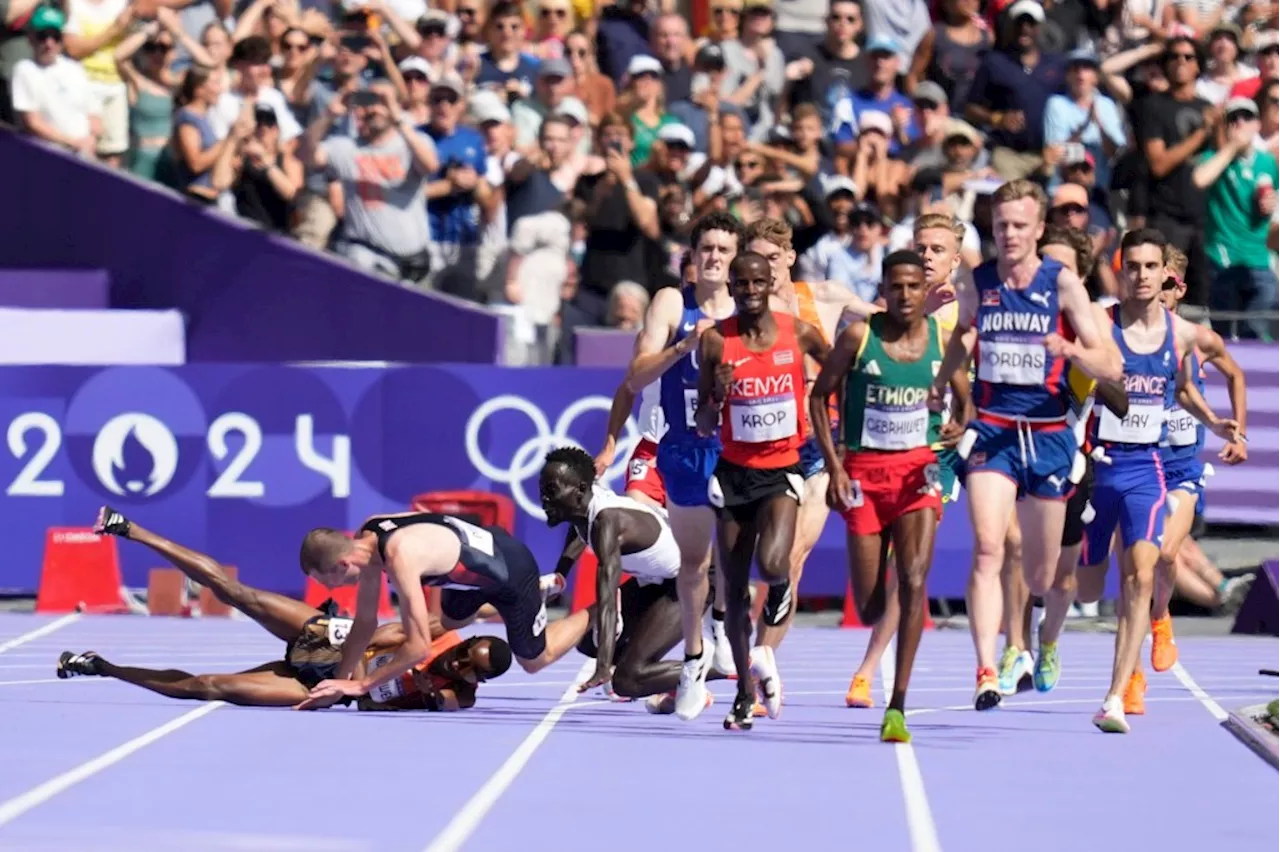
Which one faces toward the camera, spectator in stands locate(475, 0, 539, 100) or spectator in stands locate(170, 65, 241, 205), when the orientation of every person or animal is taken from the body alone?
spectator in stands locate(475, 0, 539, 100)

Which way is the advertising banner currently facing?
toward the camera

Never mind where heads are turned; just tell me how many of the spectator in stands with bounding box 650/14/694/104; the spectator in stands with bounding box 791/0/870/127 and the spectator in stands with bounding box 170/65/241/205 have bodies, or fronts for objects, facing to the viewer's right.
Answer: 1

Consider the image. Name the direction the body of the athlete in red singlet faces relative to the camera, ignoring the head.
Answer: toward the camera

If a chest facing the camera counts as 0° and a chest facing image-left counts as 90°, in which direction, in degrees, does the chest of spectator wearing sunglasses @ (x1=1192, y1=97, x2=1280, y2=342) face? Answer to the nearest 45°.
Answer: approximately 0°

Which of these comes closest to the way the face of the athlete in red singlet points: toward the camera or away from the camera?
toward the camera

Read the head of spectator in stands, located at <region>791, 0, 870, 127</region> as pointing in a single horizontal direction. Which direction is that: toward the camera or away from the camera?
toward the camera

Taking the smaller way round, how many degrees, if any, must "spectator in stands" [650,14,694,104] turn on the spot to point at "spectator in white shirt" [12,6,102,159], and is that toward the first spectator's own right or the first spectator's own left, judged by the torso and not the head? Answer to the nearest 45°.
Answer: approximately 90° to the first spectator's own right

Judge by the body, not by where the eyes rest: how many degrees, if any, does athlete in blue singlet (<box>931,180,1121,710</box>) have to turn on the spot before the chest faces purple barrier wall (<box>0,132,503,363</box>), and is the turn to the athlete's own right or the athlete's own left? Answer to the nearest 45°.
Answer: approximately 135° to the athlete's own right

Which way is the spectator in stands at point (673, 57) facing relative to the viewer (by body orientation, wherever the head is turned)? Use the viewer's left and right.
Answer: facing the viewer

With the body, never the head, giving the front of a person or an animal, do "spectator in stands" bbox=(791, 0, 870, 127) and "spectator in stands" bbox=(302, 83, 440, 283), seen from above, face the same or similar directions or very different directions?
same or similar directions

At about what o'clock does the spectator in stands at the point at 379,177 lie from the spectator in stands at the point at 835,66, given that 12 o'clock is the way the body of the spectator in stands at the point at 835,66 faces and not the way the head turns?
the spectator in stands at the point at 379,177 is roughly at 2 o'clock from the spectator in stands at the point at 835,66.

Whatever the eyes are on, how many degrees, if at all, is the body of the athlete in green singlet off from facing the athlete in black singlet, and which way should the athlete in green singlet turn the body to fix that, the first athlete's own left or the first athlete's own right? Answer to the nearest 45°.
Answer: approximately 90° to the first athlete's own right
